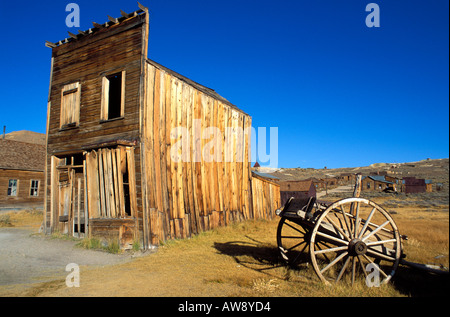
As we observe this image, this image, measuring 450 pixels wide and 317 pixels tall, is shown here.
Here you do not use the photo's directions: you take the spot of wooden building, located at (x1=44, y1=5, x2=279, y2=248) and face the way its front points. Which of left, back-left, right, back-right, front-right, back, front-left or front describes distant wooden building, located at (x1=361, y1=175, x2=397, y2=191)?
back

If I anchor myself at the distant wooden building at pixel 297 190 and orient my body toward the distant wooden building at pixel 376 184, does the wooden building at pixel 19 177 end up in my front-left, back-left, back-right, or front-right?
back-left

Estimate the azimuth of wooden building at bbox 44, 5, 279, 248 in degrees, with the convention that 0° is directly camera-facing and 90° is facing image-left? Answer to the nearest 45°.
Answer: approximately 45°

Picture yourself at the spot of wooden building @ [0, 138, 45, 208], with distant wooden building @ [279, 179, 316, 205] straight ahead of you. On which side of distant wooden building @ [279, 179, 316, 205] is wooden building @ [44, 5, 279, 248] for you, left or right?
right

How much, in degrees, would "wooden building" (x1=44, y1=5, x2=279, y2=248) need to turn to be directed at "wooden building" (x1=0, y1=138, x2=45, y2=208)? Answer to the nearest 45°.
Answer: approximately 90° to its right

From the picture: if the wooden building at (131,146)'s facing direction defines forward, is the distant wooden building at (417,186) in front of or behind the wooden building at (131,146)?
behind

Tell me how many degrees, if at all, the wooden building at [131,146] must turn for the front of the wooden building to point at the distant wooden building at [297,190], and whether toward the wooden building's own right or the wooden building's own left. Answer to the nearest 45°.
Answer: approximately 180°

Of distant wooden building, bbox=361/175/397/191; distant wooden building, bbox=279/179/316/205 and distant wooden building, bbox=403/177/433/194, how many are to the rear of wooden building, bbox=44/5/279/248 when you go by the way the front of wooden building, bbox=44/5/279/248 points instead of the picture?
3

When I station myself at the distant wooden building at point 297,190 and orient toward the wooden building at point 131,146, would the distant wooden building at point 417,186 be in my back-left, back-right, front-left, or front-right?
back-left
